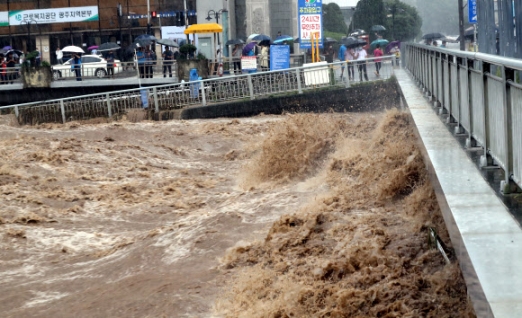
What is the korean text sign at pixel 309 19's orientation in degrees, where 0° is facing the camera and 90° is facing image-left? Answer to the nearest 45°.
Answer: approximately 0°

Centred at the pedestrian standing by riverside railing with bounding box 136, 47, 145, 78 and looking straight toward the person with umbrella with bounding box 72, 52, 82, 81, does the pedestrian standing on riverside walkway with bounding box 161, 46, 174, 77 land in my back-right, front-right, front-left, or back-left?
back-right

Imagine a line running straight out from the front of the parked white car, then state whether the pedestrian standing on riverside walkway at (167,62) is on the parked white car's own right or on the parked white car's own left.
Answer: on the parked white car's own left

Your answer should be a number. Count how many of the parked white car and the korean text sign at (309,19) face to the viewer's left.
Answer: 1

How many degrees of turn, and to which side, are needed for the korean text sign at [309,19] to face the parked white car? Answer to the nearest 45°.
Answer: approximately 135° to its right

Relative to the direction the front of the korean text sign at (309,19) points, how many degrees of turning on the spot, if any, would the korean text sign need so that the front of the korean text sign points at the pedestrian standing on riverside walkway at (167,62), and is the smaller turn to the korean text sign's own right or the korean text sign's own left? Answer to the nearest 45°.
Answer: approximately 135° to the korean text sign's own right

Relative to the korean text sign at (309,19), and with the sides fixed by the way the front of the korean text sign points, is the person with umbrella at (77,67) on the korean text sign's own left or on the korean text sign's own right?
on the korean text sign's own right

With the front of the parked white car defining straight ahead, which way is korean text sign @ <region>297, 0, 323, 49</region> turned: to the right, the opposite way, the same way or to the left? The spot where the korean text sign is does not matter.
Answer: to the left

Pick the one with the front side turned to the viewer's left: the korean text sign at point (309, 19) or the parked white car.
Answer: the parked white car

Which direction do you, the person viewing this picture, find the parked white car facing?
facing to the left of the viewer
